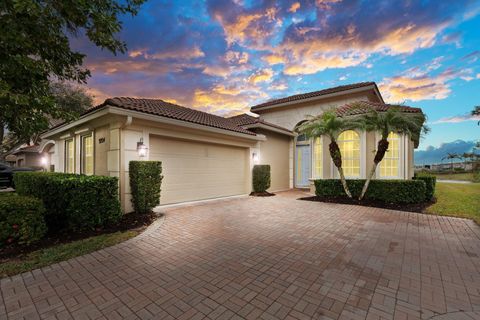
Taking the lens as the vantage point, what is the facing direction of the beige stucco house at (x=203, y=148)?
facing the viewer and to the left of the viewer

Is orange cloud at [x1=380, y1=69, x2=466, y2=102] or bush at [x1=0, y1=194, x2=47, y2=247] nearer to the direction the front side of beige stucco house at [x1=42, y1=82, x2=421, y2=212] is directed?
the bush

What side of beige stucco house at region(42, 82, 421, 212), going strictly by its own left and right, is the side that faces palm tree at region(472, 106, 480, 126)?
left

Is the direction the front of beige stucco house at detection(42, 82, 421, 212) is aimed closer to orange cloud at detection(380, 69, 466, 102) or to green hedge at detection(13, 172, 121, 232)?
the green hedge

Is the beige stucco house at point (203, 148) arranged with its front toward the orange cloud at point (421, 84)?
no

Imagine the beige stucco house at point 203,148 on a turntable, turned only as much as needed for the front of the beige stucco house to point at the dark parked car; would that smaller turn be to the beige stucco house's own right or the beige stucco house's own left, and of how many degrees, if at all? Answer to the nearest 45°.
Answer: approximately 45° to the beige stucco house's own right

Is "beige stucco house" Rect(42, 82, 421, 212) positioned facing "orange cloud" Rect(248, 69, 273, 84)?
no
